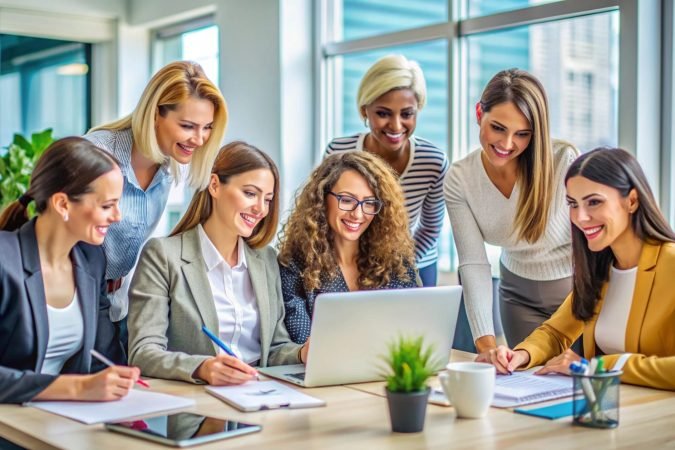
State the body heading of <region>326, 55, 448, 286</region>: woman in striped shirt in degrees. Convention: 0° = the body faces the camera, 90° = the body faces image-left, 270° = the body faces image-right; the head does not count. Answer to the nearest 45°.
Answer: approximately 0°

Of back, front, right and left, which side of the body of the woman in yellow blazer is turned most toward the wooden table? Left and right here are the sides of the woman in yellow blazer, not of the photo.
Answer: front

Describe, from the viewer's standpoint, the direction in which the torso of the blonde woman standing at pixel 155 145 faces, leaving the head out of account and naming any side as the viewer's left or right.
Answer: facing the viewer and to the right of the viewer

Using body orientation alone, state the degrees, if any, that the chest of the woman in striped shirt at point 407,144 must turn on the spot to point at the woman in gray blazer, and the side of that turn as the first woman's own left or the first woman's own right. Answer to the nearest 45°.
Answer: approximately 45° to the first woman's own right

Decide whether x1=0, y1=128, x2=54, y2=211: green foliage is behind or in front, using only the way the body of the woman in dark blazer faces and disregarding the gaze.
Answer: behind

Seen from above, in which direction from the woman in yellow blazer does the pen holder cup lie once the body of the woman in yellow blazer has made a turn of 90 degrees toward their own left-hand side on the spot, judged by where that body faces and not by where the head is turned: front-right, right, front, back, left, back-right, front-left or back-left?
front-right

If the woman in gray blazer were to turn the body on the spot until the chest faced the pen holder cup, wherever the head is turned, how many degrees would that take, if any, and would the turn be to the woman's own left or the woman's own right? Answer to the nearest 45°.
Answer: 0° — they already face it

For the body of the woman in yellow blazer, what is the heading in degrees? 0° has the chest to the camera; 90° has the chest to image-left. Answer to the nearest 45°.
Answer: approximately 45°

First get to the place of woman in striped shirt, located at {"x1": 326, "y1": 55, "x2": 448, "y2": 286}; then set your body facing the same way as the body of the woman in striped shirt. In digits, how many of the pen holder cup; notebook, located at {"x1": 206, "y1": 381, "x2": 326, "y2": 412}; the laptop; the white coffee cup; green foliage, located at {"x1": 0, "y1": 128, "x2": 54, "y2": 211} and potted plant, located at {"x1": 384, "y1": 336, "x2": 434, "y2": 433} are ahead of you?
5

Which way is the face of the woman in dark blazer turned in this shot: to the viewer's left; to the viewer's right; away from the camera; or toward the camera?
to the viewer's right

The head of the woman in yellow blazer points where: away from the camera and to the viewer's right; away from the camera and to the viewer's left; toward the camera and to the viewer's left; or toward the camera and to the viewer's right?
toward the camera and to the viewer's left

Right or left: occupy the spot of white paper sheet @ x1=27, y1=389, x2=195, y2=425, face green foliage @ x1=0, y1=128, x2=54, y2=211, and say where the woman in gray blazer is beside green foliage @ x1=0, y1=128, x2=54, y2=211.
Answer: right

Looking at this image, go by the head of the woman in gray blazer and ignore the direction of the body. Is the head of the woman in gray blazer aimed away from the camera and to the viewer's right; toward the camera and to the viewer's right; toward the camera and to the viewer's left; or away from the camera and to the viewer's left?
toward the camera and to the viewer's right

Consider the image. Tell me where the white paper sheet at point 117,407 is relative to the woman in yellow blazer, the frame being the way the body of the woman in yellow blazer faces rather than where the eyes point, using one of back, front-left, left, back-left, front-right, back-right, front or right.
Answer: front

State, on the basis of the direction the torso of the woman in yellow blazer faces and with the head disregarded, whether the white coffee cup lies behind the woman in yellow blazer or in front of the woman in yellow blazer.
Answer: in front
